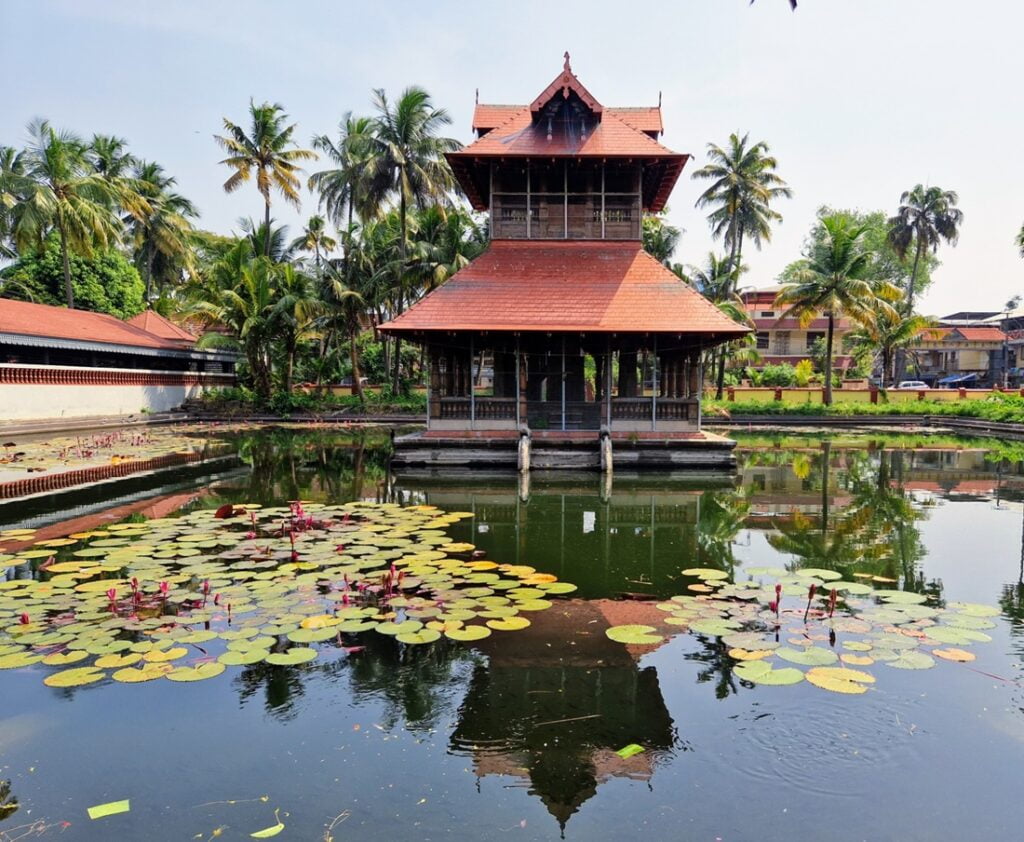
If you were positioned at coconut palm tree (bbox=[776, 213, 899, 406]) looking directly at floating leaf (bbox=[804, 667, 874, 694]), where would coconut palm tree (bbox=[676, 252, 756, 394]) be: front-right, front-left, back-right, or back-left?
back-right

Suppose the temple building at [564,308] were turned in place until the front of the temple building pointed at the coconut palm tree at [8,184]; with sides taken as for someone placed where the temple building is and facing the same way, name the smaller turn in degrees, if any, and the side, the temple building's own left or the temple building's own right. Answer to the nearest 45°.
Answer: approximately 135° to the temple building's own right

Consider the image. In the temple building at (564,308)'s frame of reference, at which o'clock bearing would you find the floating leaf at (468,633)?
The floating leaf is roughly at 12 o'clock from the temple building.

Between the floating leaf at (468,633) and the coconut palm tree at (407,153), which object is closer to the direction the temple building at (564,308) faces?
the floating leaf

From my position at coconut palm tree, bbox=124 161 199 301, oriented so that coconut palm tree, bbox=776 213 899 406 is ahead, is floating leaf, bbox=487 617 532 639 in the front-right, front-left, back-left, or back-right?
front-right

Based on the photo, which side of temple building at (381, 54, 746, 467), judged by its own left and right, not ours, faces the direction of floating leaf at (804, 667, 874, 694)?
front

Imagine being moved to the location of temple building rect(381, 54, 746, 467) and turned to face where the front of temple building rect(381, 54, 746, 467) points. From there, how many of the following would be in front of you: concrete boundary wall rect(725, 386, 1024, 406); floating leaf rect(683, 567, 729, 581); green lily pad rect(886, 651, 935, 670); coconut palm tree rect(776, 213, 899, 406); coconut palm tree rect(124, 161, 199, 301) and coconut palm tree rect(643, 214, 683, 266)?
2

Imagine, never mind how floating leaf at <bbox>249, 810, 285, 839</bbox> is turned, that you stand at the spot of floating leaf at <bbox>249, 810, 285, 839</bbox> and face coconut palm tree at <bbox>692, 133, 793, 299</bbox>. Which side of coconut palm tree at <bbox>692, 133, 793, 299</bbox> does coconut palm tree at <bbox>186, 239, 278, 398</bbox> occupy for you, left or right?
left

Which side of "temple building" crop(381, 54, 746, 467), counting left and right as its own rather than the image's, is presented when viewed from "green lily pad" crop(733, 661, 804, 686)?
front

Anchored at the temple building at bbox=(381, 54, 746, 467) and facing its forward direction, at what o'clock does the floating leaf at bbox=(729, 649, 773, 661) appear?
The floating leaf is roughly at 12 o'clock from the temple building.

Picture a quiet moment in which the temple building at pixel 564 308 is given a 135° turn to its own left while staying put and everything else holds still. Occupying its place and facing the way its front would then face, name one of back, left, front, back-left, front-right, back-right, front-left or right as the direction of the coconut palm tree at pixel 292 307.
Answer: left

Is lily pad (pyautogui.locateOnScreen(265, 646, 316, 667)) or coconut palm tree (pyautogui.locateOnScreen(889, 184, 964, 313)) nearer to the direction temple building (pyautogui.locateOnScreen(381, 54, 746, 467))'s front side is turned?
the lily pad

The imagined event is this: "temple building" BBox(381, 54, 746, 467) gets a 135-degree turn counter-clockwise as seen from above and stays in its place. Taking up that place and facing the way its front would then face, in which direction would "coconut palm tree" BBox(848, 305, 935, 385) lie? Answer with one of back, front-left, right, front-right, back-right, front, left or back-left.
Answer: front

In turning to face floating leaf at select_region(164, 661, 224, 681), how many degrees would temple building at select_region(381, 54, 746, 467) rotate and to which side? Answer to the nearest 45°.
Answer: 0° — it already faces it

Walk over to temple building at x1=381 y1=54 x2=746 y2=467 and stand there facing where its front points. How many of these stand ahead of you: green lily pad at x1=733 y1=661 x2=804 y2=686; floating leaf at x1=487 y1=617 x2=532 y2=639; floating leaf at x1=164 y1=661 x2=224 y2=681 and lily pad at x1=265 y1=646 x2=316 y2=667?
4

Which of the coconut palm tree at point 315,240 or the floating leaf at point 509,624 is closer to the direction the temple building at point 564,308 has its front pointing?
the floating leaf

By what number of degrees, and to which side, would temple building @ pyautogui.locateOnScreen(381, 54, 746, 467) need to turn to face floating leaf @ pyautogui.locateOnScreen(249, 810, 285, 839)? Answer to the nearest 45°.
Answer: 0° — it already faces it

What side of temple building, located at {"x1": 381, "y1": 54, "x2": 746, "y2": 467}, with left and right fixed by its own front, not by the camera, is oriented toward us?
front

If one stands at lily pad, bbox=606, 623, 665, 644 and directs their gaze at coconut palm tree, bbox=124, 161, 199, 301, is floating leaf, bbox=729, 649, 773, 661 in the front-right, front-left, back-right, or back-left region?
back-right

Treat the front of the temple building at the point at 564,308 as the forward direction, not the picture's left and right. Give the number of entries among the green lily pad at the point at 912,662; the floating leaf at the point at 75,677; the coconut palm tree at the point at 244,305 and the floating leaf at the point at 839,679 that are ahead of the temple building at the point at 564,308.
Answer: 3

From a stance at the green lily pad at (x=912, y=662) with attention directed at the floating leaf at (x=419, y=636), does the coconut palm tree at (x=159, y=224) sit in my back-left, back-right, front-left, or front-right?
front-right

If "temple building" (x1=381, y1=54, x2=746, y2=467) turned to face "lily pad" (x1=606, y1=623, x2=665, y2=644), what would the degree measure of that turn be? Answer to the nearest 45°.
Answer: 0° — it already faces it

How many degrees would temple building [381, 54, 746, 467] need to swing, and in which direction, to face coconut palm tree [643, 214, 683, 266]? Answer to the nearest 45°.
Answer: approximately 180°
